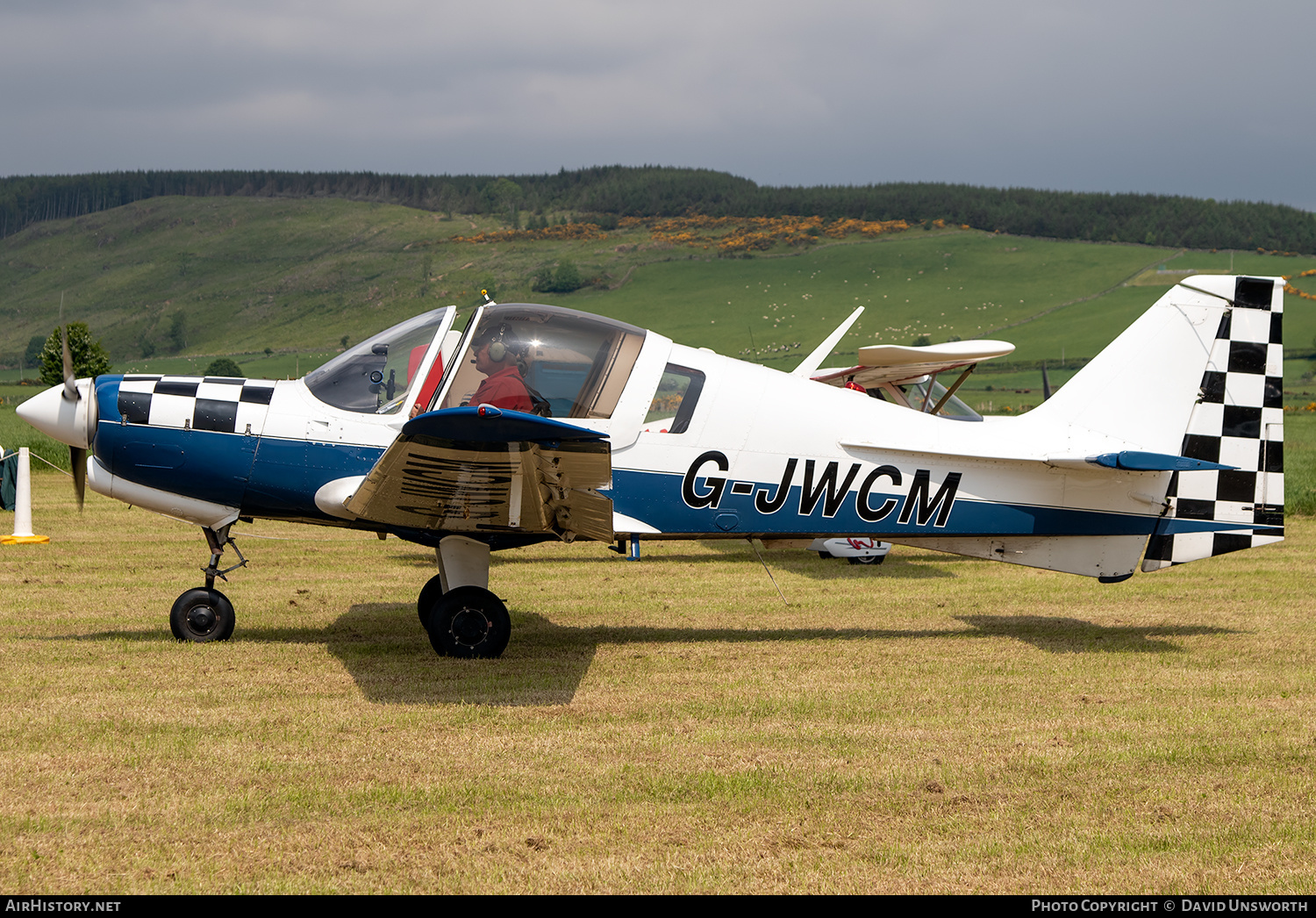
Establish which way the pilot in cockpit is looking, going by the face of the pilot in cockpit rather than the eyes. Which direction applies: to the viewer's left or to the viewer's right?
to the viewer's left

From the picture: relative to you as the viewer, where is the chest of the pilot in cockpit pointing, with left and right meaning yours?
facing to the left of the viewer

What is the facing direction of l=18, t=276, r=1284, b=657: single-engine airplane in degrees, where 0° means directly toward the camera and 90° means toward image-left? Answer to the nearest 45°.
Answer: approximately 90°
